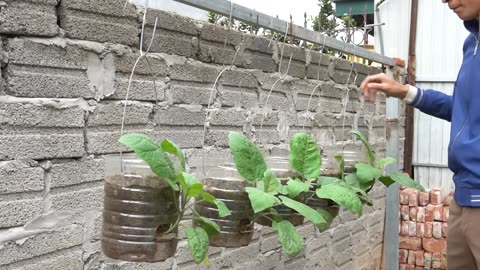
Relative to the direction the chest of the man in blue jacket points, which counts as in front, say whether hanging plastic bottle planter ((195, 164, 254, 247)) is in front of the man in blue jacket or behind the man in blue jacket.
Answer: in front

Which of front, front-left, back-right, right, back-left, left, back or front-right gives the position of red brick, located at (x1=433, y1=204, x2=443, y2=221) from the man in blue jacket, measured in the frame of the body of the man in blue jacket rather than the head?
back-right

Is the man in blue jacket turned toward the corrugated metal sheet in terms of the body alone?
no

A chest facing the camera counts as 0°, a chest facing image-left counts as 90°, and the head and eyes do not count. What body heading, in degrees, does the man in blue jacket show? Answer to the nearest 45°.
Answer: approximately 45°

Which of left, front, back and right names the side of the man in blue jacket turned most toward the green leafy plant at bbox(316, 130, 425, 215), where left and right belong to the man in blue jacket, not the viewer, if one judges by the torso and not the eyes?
front

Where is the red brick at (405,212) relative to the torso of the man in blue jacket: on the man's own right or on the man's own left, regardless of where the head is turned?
on the man's own right

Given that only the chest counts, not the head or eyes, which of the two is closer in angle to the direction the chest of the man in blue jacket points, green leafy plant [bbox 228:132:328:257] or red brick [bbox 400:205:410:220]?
the green leafy plant

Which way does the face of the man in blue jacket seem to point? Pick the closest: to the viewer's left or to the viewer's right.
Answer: to the viewer's left

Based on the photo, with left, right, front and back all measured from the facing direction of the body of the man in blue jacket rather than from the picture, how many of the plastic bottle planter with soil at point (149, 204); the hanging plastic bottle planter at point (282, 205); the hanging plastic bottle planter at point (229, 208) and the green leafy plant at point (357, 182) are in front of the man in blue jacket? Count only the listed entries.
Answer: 4

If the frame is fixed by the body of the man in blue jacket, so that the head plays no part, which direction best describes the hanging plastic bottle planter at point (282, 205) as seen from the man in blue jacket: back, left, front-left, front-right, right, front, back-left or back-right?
front
